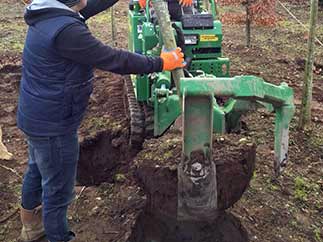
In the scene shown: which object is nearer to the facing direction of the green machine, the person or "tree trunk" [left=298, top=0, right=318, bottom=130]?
the person

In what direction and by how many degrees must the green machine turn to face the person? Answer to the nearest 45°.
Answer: approximately 45° to its right

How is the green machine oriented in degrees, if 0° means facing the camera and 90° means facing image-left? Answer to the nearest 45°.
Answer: approximately 0°

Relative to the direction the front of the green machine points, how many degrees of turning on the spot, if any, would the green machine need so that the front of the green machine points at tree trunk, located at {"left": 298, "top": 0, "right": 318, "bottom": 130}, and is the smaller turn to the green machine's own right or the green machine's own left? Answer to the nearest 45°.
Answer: approximately 135° to the green machine's own left
